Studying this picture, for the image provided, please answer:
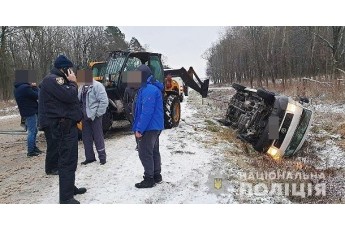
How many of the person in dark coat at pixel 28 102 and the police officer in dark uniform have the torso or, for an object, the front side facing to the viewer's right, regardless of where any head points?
2

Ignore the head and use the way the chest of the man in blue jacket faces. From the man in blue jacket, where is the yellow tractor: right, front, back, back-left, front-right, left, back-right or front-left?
right

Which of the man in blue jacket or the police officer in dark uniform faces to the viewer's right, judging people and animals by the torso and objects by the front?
the police officer in dark uniform

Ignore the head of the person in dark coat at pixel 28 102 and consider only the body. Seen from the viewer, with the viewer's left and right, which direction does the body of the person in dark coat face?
facing to the right of the viewer

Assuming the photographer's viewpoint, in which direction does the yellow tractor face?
facing away from the viewer and to the right of the viewer

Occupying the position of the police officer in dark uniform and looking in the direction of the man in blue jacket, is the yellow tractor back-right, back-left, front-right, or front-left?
front-left

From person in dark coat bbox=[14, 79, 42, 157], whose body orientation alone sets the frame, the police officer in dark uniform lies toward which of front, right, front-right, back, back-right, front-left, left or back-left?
right

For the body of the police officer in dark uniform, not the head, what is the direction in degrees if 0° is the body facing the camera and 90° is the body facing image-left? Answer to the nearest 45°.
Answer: approximately 270°

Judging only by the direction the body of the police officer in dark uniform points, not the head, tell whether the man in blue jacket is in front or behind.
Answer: in front

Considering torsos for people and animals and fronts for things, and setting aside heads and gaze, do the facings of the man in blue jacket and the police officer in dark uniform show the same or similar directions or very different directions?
very different directions

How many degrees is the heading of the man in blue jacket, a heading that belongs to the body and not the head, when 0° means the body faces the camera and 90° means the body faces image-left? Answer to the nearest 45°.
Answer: approximately 90°
